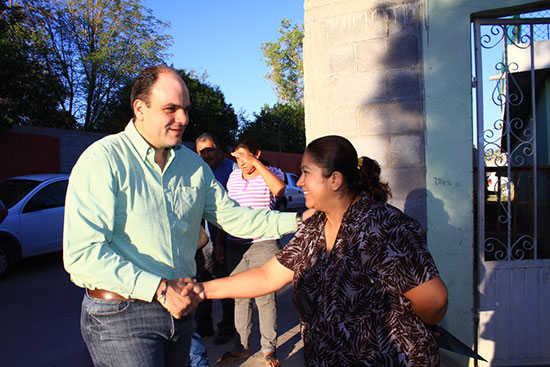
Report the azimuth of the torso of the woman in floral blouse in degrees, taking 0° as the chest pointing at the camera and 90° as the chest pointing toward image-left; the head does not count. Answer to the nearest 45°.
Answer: approximately 45°

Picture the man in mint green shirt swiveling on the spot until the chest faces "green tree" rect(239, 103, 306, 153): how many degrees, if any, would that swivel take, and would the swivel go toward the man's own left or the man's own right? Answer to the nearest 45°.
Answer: approximately 135° to the man's own left

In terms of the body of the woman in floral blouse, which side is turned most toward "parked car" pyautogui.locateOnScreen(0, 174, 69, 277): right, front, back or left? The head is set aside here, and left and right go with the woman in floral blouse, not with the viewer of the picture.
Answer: right

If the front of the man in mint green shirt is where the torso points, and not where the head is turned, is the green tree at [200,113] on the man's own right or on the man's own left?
on the man's own left

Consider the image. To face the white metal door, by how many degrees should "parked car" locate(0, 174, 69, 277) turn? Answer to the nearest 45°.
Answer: approximately 90° to its left

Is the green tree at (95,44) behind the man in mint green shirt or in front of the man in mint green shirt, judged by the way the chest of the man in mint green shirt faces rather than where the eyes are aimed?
behind

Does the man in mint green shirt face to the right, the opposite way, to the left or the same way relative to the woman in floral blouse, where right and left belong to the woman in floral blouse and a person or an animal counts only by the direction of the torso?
to the left

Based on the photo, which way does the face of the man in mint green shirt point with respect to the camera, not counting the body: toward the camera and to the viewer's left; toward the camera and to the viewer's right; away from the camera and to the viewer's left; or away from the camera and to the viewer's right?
toward the camera and to the viewer's right

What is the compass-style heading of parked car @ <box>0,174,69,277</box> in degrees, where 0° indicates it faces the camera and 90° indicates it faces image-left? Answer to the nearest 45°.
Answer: approximately 45°

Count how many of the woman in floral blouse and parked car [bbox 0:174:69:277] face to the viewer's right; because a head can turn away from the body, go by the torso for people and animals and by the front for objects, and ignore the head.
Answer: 0

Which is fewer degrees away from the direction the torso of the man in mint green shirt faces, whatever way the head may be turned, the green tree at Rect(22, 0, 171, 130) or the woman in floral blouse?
the woman in floral blouse

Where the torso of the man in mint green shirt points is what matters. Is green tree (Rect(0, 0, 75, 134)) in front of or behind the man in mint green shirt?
behind

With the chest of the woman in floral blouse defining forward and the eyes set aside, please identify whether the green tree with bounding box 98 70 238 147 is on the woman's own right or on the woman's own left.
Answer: on the woman's own right
